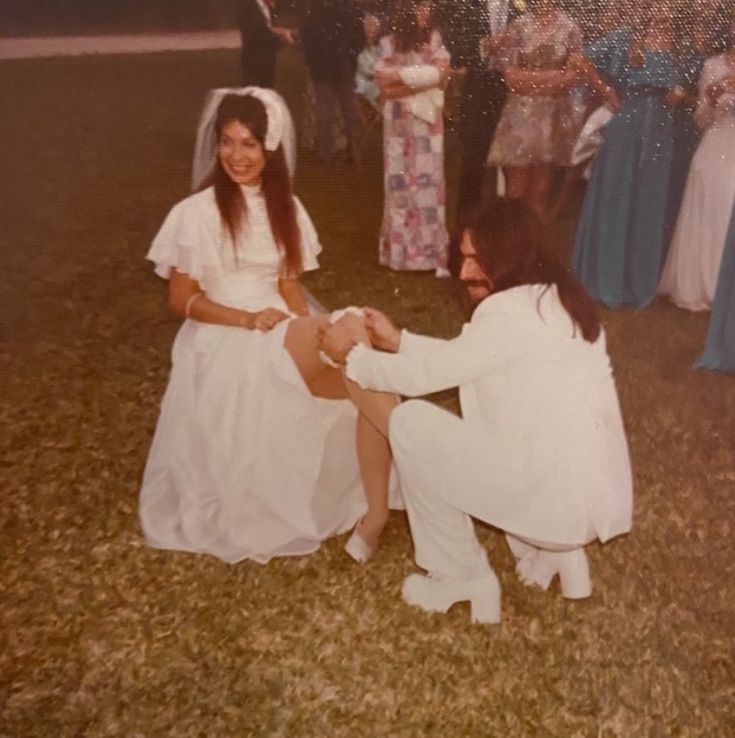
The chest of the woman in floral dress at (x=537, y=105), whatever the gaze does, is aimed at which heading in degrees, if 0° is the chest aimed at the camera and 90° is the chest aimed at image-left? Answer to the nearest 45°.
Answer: approximately 0°

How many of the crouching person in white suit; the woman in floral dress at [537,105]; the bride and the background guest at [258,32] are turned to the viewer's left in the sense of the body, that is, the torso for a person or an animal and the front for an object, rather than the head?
1

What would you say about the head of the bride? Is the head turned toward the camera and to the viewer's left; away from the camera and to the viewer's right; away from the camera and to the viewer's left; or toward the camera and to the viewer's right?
toward the camera and to the viewer's right

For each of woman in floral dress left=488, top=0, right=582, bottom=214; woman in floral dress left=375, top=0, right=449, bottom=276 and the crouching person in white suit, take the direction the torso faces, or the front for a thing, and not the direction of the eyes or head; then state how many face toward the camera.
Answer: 2

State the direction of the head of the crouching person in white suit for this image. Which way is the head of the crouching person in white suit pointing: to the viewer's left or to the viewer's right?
to the viewer's left

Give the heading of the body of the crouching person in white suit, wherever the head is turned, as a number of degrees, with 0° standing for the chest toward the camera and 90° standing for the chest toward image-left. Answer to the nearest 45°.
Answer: approximately 90°

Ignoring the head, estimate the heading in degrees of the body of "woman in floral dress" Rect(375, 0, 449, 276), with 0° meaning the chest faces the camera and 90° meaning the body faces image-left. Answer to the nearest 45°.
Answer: approximately 0°

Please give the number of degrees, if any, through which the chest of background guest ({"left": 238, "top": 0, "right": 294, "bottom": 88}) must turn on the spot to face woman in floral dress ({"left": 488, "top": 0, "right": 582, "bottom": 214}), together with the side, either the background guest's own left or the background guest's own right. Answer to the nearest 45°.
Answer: approximately 45° to the background guest's own left

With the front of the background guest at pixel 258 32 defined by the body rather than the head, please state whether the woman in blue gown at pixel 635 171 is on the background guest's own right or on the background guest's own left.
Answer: on the background guest's own left

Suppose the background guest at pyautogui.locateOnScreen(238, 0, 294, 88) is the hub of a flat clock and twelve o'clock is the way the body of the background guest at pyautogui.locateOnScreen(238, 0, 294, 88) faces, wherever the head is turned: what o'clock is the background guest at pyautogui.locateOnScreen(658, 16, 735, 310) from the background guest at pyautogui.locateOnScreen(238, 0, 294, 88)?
the background guest at pyautogui.locateOnScreen(658, 16, 735, 310) is roughly at 10 o'clock from the background guest at pyautogui.locateOnScreen(238, 0, 294, 88).

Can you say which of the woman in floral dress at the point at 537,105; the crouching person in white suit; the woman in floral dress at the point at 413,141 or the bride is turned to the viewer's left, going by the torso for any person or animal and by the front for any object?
the crouching person in white suit
